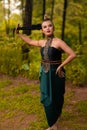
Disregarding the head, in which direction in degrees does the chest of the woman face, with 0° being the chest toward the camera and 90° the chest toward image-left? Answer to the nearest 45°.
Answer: approximately 45°
